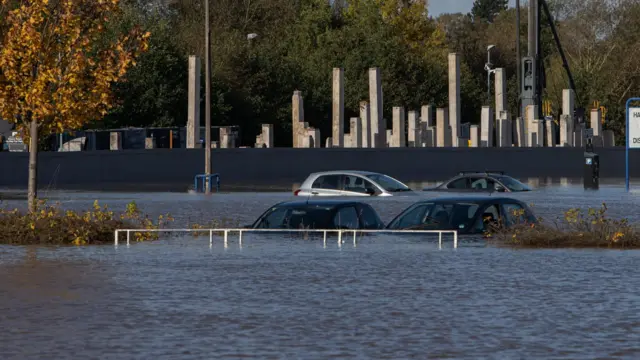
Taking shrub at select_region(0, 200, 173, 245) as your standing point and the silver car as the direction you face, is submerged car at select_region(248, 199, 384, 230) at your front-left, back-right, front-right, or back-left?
front-right

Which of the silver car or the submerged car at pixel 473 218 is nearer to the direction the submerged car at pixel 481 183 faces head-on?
the submerged car

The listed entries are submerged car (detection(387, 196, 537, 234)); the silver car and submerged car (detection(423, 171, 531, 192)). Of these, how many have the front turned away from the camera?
0

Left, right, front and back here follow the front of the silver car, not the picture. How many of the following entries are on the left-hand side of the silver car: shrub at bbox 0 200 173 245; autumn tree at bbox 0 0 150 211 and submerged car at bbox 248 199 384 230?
0

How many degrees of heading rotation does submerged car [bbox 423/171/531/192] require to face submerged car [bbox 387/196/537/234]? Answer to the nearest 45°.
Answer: approximately 45° to its right

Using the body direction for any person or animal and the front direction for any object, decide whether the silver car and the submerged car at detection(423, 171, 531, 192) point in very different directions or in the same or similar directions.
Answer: same or similar directions

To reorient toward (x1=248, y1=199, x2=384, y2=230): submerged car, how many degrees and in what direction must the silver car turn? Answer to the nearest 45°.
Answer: approximately 45° to its right

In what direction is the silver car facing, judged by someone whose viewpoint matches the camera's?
facing the viewer and to the right of the viewer

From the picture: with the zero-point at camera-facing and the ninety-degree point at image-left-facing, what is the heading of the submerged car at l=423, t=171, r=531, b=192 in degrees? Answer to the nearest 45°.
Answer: approximately 315°
